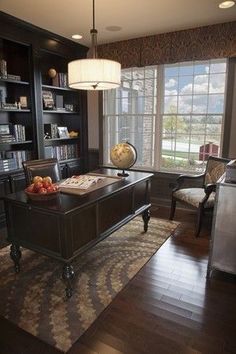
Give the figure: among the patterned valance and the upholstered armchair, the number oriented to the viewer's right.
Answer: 0

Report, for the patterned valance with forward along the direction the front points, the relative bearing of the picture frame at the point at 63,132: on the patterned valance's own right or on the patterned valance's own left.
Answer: on the patterned valance's own right

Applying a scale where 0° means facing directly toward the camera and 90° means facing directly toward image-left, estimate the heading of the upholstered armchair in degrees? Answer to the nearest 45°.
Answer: approximately 45°

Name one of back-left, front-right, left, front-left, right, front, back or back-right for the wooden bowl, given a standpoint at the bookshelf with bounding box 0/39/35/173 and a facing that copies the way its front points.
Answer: front-right

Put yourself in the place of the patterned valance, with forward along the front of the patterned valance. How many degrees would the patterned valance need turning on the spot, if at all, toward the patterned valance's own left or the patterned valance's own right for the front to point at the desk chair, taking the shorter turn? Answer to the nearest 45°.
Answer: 0° — it already faces it

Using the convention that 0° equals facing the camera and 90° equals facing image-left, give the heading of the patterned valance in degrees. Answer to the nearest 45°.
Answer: approximately 45°

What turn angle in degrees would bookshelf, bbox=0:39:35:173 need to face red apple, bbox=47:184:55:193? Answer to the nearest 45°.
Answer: approximately 45° to its right

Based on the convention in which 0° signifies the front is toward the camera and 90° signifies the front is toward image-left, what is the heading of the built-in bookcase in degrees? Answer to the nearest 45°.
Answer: approximately 315°

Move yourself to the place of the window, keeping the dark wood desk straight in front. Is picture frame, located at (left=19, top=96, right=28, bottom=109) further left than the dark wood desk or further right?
right

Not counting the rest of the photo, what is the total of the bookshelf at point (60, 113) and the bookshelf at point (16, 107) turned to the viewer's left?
0

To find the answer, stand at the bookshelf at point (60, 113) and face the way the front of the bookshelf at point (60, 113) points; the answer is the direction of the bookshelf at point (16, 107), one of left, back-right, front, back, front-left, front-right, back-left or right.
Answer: right

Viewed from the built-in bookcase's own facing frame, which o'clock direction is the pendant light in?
The pendant light is roughly at 1 o'clock from the built-in bookcase.

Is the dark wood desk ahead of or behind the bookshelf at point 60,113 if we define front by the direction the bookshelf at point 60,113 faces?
ahead

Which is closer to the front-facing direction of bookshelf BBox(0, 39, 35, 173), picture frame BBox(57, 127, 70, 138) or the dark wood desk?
the dark wood desk

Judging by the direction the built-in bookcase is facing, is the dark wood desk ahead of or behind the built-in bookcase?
ahead
